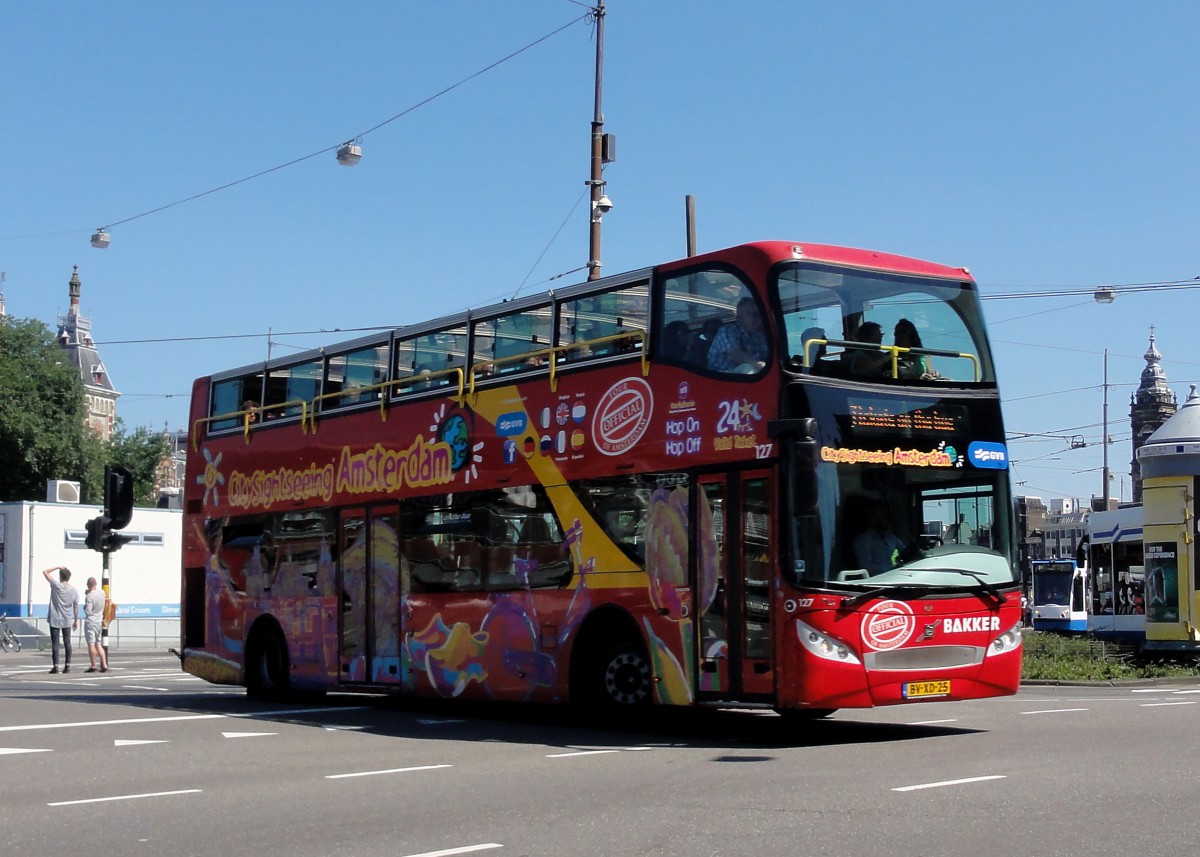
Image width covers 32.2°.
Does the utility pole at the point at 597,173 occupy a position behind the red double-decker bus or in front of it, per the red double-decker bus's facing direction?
behind

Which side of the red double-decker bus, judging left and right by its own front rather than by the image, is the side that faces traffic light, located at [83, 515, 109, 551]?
back

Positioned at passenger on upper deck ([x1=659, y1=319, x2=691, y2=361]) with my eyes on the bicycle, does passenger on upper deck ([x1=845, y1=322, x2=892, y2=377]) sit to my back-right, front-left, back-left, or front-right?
back-right

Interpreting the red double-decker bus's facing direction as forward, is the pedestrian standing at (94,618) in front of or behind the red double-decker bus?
behind

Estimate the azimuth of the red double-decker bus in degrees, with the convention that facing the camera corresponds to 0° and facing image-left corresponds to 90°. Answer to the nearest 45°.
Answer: approximately 315°

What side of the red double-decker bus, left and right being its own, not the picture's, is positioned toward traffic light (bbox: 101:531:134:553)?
back

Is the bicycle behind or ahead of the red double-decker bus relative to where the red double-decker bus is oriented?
behind

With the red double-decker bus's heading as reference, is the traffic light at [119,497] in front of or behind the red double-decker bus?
behind
